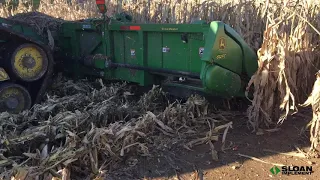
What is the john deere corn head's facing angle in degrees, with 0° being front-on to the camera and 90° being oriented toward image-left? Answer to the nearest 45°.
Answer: approximately 225°
